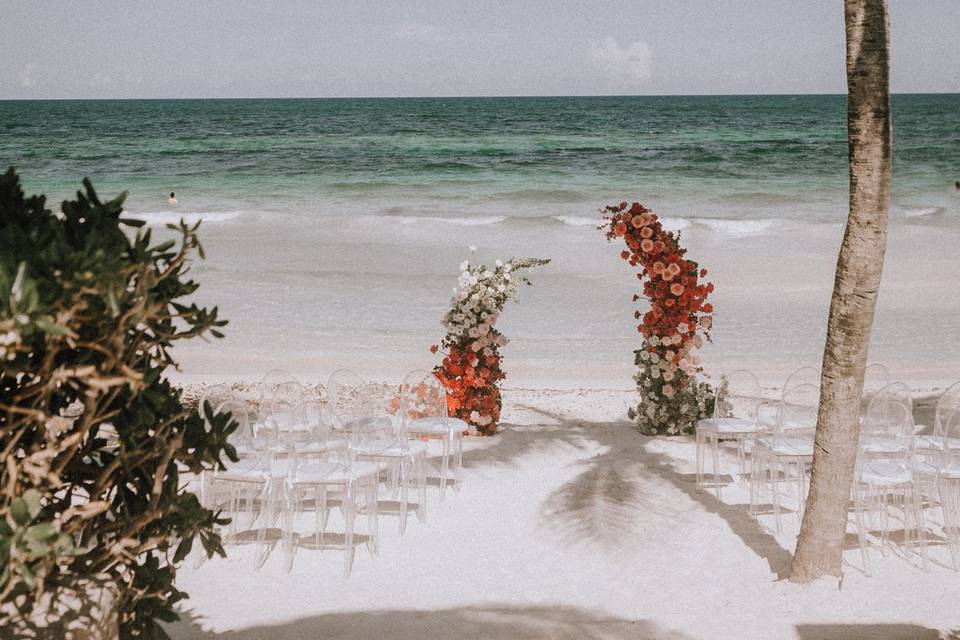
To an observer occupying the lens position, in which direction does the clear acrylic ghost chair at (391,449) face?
facing away from the viewer and to the right of the viewer

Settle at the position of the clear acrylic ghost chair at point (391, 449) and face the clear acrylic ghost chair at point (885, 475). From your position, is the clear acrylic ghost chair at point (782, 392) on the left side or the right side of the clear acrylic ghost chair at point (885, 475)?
left

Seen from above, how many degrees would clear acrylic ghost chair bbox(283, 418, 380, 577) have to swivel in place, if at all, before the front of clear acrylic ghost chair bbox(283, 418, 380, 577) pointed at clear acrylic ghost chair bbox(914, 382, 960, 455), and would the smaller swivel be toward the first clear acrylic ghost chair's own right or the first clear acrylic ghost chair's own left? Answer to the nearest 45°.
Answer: approximately 45° to the first clear acrylic ghost chair's own right

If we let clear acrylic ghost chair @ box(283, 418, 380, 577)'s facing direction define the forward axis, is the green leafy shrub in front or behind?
behind

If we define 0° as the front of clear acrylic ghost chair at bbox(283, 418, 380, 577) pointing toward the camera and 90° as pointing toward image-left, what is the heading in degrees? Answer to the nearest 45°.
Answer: approximately 225°

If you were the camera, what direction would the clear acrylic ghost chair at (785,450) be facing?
facing away from the viewer and to the left of the viewer

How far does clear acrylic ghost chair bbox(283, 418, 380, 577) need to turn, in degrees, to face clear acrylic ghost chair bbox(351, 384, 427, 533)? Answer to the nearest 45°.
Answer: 0° — it already faces it

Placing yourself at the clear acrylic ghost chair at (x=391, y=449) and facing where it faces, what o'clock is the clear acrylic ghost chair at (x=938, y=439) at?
the clear acrylic ghost chair at (x=938, y=439) is roughly at 2 o'clock from the clear acrylic ghost chair at (x=391, y=449).
